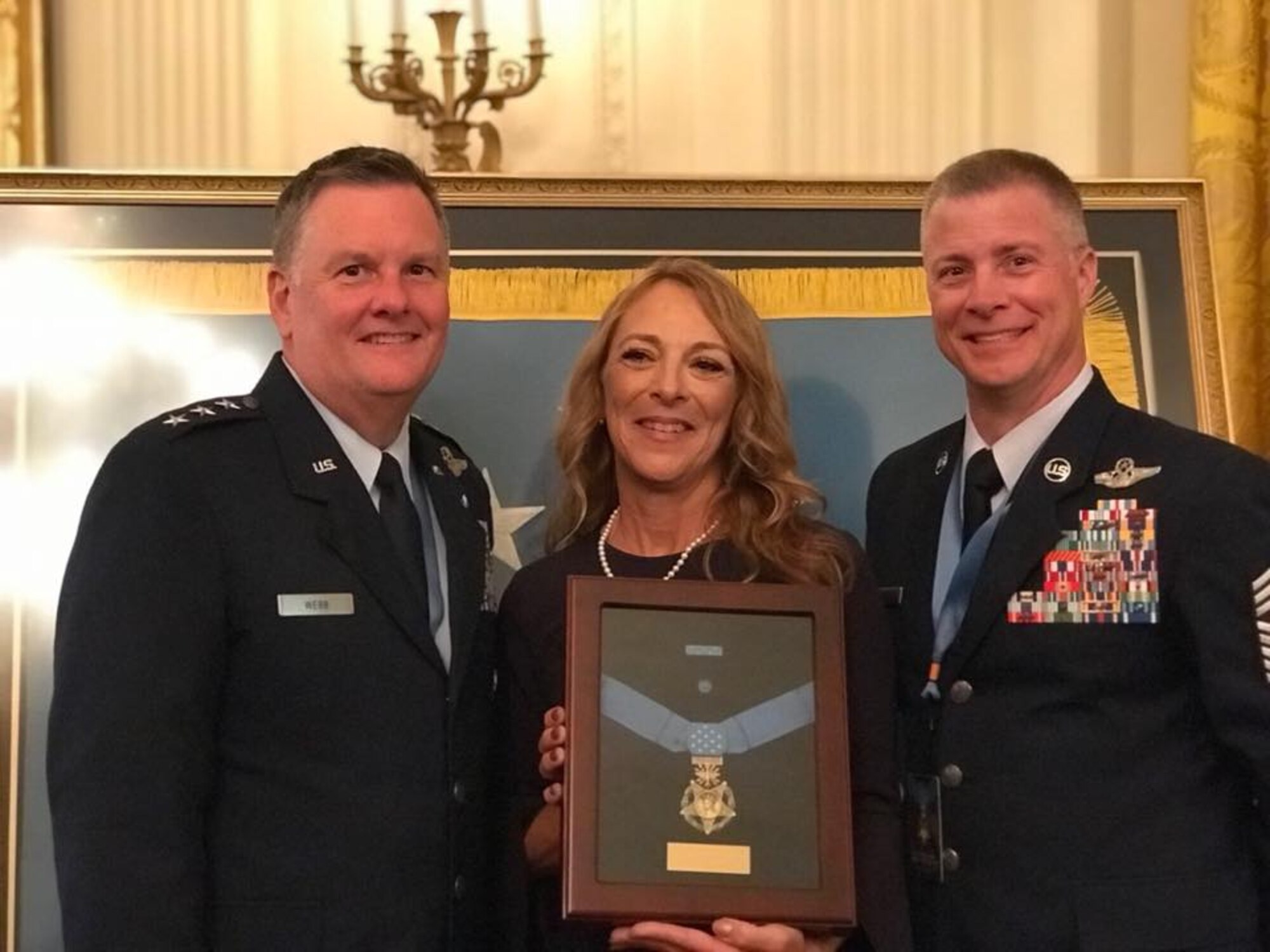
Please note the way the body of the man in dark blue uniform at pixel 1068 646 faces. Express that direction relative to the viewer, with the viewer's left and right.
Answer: facing the viewer and to the left of the viewer

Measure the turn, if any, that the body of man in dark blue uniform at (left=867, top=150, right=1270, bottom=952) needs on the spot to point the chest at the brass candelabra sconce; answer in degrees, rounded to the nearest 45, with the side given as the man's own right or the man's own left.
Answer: approximately 90° to the man's own right

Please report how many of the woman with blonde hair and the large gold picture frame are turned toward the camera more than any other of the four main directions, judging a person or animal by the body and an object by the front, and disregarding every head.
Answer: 2

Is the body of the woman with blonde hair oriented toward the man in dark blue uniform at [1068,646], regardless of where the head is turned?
no

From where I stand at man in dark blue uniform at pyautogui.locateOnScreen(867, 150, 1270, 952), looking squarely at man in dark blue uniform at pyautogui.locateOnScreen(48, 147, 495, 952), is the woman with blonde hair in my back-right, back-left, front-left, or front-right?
front-right

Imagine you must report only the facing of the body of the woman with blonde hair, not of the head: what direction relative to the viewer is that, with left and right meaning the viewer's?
facing the viewer

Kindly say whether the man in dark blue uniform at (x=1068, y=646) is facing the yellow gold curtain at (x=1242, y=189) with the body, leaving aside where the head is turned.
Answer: no

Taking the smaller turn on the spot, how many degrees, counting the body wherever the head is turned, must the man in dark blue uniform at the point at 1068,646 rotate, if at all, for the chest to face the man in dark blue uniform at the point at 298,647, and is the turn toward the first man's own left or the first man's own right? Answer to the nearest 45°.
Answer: approximately 45° to the first man's own right

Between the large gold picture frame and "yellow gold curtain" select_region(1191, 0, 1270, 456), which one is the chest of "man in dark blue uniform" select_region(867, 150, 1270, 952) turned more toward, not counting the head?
the large gold picture frame

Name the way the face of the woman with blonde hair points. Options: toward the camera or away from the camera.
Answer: toward the camera

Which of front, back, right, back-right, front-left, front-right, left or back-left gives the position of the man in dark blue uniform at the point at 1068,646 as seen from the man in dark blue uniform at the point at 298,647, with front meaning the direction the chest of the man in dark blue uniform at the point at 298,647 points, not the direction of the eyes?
front-left

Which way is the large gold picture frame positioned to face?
toward the camera

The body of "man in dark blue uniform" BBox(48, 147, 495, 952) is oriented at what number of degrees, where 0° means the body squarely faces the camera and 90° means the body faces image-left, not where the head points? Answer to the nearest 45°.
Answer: approximately 315°
